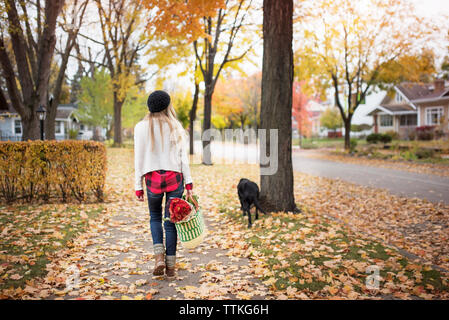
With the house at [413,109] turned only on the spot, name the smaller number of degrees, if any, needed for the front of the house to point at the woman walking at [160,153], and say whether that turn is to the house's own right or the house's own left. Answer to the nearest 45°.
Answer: approximately 45° to the house's own left

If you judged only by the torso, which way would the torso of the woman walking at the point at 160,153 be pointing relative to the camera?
away from the camera

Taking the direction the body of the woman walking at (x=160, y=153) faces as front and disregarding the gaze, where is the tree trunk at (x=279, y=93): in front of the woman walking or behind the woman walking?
in front

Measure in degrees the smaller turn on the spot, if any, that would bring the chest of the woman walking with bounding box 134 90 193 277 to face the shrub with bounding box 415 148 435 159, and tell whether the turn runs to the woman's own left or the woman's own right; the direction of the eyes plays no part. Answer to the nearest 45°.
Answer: approximately 45° to the woman's own right

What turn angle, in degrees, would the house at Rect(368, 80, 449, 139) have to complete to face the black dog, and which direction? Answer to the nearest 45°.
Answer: approximately 45° to its left

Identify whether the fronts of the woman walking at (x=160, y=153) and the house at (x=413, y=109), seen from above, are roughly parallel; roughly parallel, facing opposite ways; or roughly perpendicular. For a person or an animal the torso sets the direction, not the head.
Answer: roughly perpendicular

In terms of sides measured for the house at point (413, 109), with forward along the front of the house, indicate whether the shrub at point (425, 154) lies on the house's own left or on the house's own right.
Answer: on the house's own left

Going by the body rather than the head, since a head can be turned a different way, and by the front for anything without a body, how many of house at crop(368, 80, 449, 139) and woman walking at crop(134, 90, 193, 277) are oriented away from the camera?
1

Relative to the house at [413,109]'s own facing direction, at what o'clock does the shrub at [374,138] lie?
The shrub is roughly at 11 o'clock from the house.
